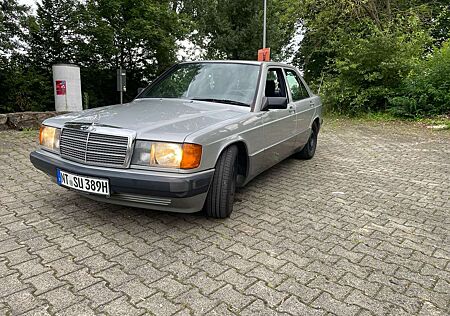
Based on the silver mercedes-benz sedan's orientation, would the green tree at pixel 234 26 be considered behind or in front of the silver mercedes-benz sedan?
behind

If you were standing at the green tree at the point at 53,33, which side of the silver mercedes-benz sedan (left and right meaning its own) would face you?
right

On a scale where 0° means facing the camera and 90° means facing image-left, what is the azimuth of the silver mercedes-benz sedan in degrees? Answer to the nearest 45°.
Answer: approximately 45°

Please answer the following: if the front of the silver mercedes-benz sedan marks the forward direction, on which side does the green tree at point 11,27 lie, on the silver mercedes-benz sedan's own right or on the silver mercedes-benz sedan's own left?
on the silver mercedes-benz sedan's own right

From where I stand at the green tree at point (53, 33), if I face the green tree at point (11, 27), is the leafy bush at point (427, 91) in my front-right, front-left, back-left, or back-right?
back-left

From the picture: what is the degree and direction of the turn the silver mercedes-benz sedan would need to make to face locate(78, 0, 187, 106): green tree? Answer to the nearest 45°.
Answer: approximately 135° to its right

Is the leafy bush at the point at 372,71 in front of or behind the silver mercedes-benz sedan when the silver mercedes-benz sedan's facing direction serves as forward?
behind

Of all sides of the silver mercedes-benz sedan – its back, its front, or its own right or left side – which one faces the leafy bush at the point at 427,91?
back
